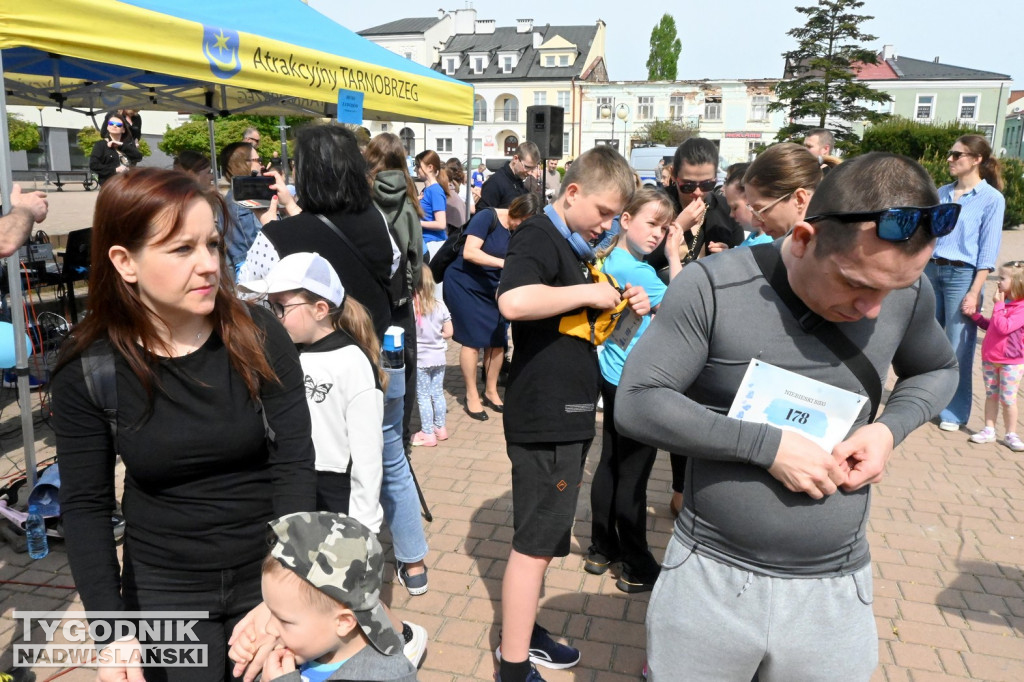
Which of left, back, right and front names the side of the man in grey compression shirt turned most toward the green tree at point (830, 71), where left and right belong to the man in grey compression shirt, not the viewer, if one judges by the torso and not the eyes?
back

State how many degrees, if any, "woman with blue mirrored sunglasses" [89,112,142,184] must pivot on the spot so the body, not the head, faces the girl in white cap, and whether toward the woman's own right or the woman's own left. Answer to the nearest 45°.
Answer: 0° — they already face them

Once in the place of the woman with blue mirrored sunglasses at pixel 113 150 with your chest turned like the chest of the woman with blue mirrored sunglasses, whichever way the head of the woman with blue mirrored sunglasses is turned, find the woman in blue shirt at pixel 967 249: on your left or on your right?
on your left

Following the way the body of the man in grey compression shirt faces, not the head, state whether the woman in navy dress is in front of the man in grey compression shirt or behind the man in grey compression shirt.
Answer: behind

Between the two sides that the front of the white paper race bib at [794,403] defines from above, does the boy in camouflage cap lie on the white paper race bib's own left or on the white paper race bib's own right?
on the white paper race bib's own right

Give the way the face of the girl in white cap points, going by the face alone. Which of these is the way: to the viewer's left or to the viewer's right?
to the viewer's left

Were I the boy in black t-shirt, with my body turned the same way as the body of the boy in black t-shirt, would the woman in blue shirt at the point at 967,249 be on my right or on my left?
on my left

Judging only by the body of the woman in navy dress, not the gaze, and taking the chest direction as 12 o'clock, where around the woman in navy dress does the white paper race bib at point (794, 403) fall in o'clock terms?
The white paper race bib is roughly at 1 o'clock from the woman in navy dress.
